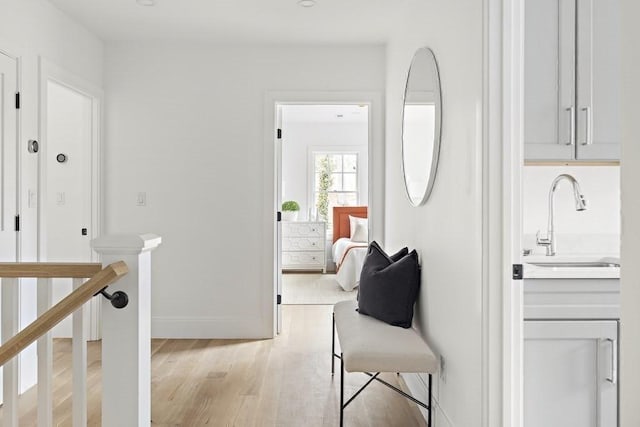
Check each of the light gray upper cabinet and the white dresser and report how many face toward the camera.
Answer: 2

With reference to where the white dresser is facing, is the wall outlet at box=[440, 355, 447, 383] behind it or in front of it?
in front

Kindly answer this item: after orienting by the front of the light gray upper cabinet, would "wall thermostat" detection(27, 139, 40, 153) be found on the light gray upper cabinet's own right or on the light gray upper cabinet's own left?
on the light gray upper cabinet's own right

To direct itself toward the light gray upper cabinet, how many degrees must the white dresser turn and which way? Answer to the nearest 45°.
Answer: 0° — it already faces it

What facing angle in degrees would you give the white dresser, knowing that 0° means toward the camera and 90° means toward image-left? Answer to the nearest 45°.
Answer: approximately 0°

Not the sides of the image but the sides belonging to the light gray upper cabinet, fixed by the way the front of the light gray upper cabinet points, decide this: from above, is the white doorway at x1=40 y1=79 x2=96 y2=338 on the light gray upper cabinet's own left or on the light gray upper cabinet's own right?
on the light gray upper cabinet's own right

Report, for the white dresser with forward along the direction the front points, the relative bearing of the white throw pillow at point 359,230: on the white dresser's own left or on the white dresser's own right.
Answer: on the white dresser's own left

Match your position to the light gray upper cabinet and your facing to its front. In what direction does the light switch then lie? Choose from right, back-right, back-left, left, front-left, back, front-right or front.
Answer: right

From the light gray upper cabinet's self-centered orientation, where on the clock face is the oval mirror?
The oval mirror is roughly at 4 o'clock from the light gray upper cabinet.
